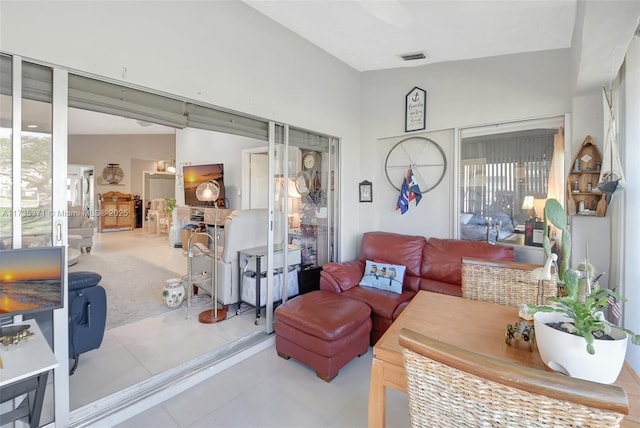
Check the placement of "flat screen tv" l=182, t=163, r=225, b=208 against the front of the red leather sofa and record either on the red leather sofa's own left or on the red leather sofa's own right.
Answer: on the red leather sofa's own right

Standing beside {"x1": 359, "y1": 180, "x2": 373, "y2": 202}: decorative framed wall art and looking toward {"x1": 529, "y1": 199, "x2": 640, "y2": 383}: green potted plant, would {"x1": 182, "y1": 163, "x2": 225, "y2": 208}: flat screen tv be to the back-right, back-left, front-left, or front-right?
back-right

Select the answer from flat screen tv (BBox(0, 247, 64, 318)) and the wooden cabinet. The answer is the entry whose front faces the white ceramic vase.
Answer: the wooden cabinet

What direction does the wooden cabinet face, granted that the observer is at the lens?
facing the viewer

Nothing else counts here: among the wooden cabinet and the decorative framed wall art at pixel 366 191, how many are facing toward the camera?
2

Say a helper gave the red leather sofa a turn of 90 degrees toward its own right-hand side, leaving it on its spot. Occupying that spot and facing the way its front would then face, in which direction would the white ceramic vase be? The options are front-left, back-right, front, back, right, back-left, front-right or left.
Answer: front-left

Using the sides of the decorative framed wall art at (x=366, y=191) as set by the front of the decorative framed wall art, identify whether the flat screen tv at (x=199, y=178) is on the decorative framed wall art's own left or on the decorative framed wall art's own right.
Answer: on the decorative framed wall art's own right

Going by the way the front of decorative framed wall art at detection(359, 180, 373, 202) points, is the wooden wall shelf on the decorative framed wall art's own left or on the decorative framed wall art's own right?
on the decorative framed wall art's own left

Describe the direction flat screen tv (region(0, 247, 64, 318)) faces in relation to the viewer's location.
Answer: facing the viewer and to the right of the viewer

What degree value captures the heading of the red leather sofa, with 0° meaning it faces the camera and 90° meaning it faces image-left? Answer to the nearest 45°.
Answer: approximately 45°
